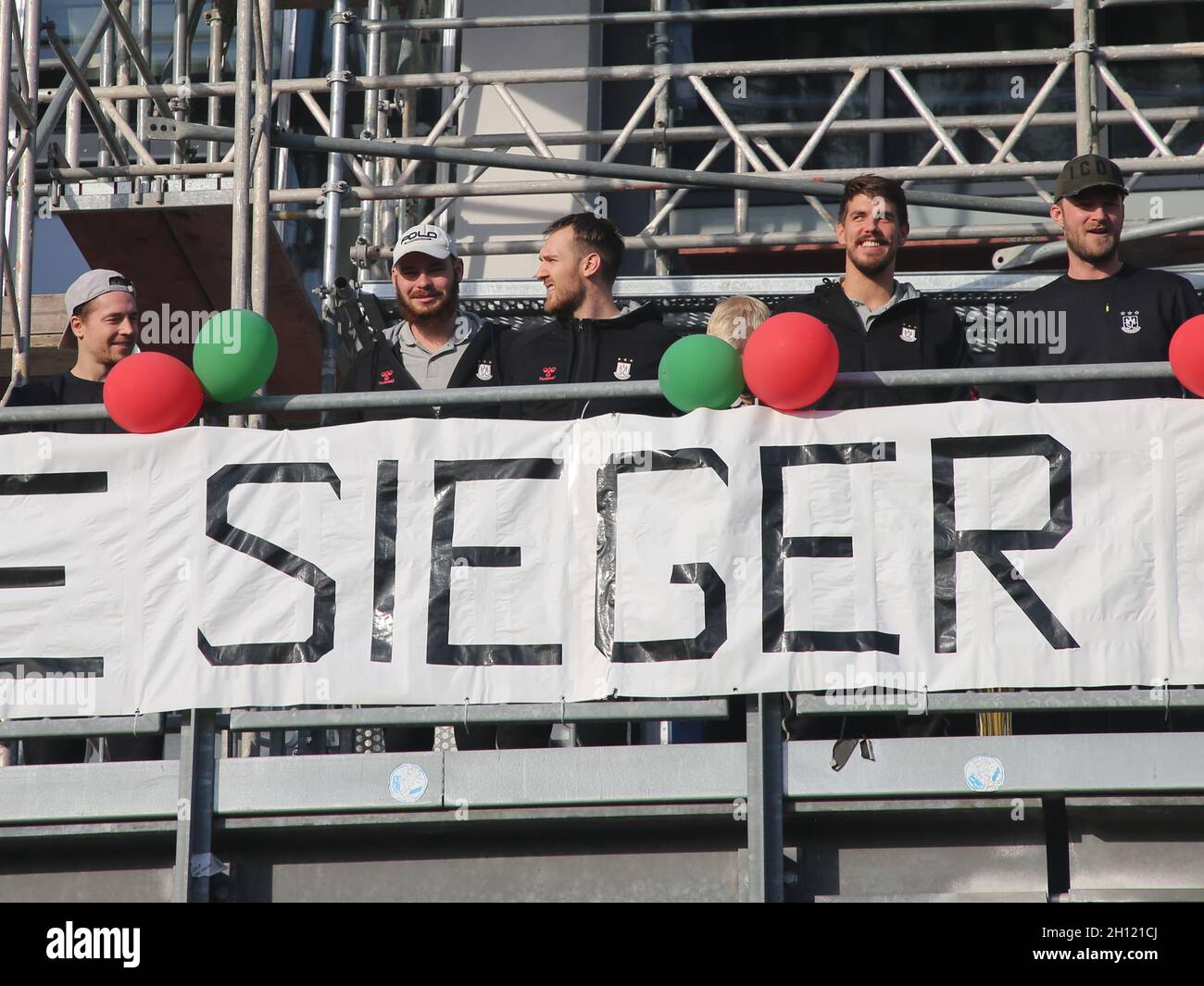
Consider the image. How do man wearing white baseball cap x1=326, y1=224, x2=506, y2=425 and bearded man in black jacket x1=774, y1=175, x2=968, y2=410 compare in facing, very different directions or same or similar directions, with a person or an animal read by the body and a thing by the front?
same or similar directions

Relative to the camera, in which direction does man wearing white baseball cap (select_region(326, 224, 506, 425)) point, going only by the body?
toward the camera

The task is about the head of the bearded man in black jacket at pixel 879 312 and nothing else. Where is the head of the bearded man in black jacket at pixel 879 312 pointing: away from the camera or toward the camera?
toward the camera

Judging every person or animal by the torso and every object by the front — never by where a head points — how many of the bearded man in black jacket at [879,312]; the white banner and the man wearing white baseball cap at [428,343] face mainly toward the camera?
3

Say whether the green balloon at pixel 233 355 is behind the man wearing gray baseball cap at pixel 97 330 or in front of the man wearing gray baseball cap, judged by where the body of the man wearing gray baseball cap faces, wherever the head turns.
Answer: in front

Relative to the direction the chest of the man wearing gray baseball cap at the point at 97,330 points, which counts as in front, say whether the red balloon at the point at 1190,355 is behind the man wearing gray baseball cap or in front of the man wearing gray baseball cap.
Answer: in front

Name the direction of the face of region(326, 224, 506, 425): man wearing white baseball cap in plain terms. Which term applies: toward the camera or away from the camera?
toward the camera

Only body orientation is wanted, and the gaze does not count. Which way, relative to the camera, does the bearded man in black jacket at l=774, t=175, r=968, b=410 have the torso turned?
toward the camera

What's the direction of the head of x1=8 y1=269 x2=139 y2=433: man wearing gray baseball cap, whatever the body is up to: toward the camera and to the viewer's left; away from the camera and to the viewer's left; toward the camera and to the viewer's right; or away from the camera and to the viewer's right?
toward the camera and to the viewer's right
